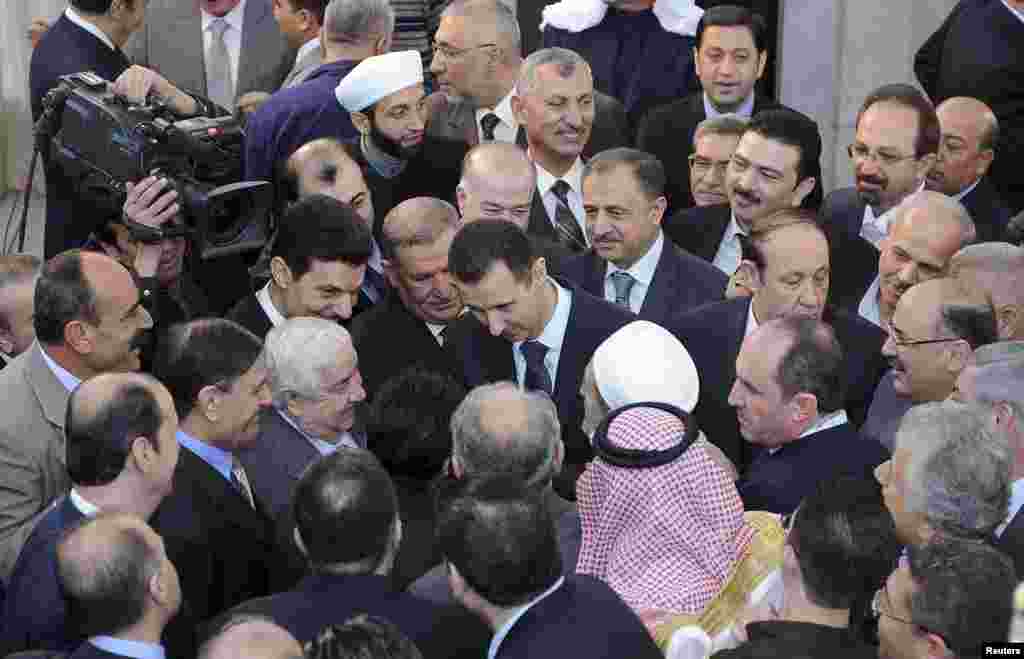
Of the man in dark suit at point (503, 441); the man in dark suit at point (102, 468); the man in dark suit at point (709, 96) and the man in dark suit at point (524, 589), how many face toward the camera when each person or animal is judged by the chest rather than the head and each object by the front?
1

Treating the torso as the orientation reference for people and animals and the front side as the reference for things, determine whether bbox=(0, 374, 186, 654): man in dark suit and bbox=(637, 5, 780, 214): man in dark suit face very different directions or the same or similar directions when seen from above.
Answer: very different directions

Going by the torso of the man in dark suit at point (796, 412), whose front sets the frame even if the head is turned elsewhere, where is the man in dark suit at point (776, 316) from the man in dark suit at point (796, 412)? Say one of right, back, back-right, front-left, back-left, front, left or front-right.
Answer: right

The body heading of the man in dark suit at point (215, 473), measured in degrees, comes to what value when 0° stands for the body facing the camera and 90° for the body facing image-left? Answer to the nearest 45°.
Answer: approximately 270°

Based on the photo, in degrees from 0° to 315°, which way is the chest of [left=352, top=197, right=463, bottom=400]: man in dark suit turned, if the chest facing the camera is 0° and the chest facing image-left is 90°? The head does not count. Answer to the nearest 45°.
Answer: approximately 315°

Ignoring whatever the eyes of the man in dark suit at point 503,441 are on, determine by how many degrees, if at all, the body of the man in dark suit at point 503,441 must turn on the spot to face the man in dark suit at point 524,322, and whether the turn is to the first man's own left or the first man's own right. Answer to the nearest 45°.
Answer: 0° — they already face them

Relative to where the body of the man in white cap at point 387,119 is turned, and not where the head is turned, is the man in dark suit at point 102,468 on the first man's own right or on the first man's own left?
on the first man's own right

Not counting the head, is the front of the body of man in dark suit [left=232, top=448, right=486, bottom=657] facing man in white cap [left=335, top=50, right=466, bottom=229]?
yes

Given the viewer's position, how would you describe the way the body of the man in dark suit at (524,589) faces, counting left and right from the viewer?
facing away from the viewer and to the left of the viewer

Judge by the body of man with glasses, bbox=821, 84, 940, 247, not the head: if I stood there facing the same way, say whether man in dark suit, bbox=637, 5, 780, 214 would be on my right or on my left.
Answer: on my right

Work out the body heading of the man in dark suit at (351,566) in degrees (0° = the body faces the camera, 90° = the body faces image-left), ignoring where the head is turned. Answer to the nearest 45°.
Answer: approximately 180°

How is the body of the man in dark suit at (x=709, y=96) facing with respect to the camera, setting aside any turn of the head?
toward the camera

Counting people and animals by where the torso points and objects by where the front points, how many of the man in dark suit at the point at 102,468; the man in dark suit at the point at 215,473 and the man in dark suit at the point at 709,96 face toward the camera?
1

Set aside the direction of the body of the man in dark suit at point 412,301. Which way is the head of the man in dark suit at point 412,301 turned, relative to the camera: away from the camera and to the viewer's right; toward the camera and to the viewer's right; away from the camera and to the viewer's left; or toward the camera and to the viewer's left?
toward the camera and to the viewer's right
